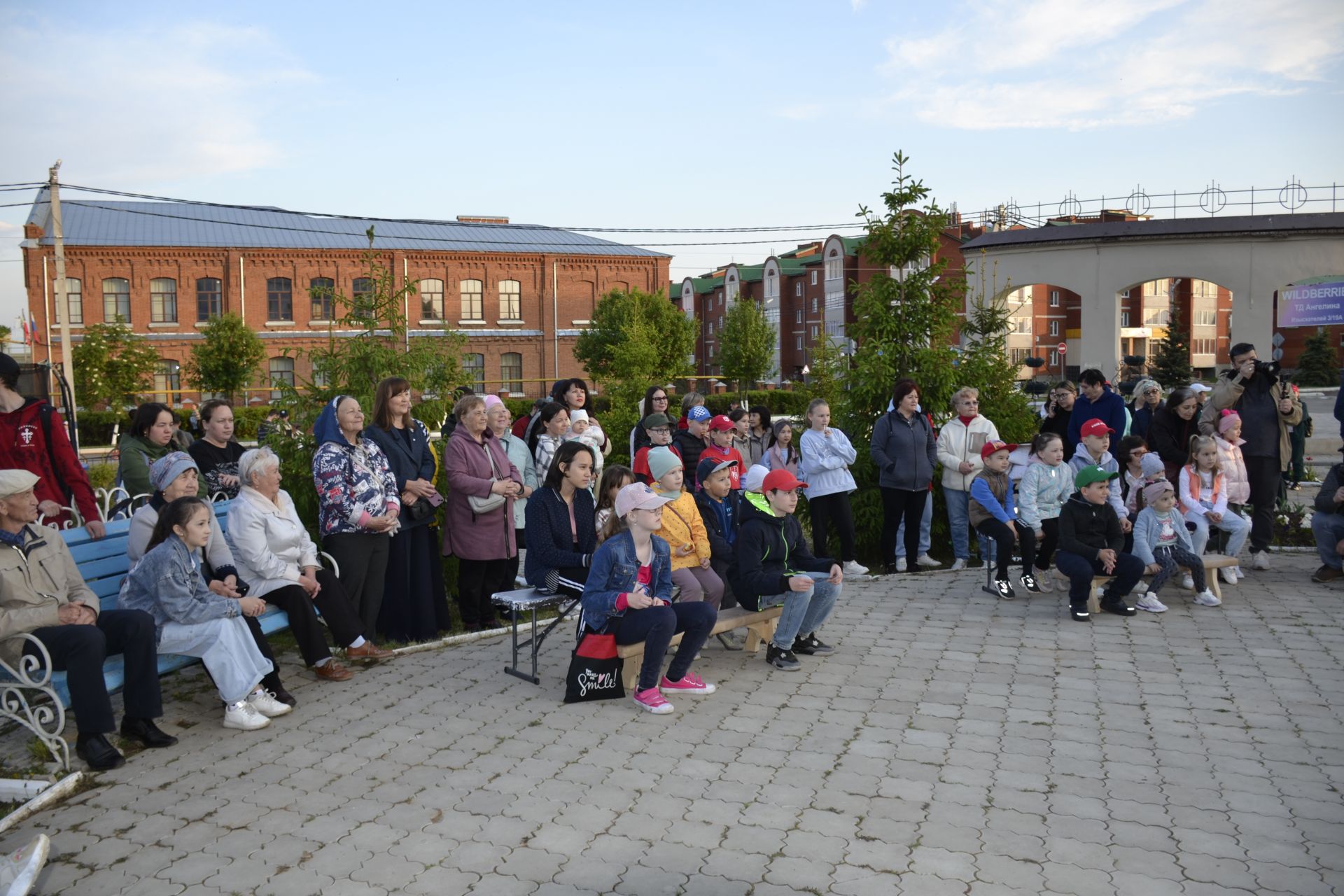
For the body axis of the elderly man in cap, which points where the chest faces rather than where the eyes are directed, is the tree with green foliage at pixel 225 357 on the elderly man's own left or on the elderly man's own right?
on the elderly man's own left

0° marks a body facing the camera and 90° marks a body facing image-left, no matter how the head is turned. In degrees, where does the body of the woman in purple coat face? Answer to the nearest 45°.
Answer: approximately 315°

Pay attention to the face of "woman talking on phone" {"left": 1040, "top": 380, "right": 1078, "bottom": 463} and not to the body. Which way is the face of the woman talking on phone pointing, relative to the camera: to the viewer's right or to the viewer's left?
to the viewer's left

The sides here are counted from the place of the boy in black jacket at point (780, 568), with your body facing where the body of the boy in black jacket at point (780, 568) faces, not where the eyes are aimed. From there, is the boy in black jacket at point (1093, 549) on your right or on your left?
on your left

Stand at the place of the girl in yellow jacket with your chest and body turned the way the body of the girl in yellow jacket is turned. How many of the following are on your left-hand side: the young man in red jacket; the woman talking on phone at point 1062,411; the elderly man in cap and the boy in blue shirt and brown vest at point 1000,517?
2

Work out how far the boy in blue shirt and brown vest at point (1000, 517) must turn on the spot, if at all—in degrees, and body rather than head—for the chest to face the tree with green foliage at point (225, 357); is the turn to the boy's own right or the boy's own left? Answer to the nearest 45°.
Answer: approximately 180°

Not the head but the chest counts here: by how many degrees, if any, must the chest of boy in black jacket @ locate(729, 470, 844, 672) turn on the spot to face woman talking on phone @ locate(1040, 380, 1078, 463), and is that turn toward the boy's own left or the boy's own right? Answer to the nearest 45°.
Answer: approximately 90° to the boy's own left

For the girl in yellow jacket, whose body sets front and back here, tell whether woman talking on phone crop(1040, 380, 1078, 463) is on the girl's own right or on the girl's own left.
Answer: on the girl's own left

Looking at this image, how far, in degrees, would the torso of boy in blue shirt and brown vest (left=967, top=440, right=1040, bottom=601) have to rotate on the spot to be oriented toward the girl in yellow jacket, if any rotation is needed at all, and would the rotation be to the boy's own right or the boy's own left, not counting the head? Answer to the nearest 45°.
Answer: approximately 90° to the boy's own right

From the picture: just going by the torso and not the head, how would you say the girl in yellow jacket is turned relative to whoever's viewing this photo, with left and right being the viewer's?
facing the viewer and to the right of the viewer

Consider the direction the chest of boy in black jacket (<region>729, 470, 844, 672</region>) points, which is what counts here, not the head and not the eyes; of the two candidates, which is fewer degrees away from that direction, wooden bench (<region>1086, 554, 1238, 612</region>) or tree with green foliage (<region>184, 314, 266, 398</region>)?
the wooden bench

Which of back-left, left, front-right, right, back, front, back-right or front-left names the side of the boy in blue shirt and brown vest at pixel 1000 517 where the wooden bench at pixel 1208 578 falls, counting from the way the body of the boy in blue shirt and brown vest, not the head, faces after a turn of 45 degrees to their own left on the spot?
front
